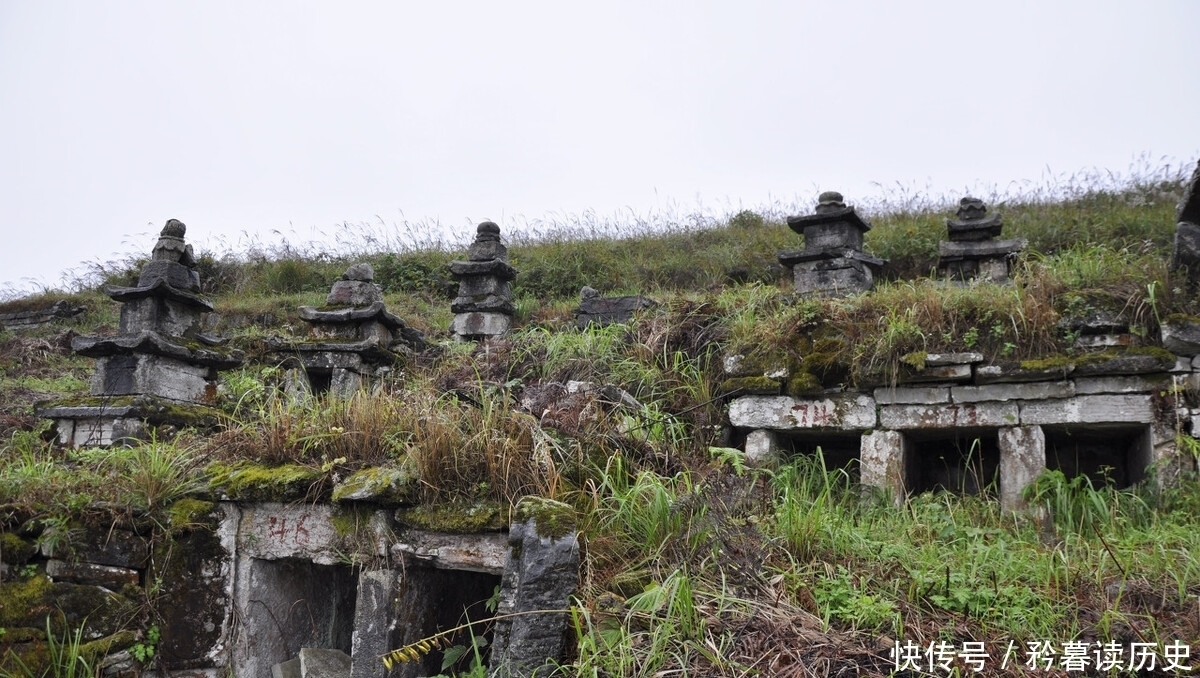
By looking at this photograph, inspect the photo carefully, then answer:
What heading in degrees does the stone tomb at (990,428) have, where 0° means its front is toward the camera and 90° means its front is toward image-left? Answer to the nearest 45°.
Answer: approximately 0°

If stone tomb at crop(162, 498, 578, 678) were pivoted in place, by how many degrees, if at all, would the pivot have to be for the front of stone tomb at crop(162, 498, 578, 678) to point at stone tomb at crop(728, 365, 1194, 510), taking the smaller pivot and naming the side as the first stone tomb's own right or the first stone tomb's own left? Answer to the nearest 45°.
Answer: approximately 90° to the first stone tomb's own left

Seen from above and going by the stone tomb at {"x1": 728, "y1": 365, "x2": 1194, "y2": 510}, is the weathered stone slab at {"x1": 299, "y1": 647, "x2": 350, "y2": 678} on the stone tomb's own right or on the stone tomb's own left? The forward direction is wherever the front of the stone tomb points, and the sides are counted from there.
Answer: on the stone tomb's own right

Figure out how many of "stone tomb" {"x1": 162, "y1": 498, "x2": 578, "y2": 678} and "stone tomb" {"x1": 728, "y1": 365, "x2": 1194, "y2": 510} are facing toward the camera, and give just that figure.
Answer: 2

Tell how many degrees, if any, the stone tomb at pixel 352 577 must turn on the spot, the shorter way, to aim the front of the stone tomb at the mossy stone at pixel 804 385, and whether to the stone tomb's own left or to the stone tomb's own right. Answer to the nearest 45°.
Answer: approximately 90° to the stone tomb's own left

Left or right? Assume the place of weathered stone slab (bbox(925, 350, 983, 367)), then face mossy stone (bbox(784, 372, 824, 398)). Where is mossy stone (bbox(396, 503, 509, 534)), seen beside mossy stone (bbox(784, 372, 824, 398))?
left

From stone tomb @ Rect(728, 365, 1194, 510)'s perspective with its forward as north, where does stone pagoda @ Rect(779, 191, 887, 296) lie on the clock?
The stone pagoda is roughly at 5 o'clock from the stone tomb.
